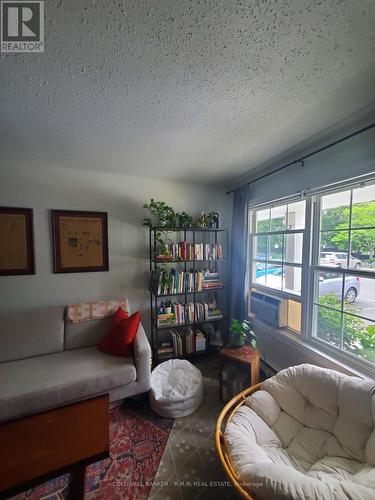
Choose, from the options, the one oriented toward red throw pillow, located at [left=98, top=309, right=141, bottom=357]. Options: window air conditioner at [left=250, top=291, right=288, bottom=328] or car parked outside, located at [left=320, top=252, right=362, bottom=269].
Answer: the window air conditioner

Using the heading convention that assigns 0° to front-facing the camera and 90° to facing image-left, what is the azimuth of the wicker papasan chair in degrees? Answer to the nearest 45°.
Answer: approximately 45°

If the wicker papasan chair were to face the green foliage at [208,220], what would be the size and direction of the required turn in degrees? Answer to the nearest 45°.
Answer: approximately 90° to its right

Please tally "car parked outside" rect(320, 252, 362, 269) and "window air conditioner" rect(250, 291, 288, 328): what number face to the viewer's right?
1

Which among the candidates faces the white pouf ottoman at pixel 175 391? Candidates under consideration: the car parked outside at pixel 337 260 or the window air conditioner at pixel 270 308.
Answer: the window air conditioner

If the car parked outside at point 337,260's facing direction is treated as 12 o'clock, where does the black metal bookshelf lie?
The black metal bookshelf is roughly at 6 o'clock from the car parked outside.

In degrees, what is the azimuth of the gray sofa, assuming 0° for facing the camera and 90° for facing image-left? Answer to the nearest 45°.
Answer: approximately 315°

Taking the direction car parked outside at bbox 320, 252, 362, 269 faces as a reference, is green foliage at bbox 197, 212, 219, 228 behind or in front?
behind
